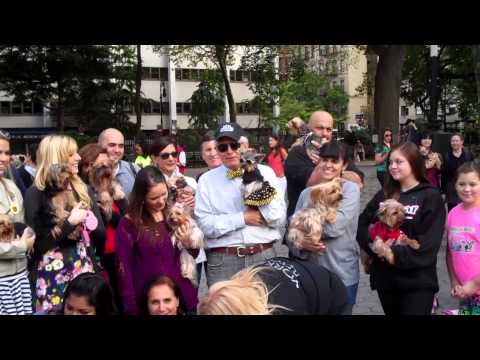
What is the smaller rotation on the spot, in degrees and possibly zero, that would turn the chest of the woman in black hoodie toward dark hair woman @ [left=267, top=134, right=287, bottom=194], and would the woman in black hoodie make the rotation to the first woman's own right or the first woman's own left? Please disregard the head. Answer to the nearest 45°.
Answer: approximately 135° to the first woman's own right

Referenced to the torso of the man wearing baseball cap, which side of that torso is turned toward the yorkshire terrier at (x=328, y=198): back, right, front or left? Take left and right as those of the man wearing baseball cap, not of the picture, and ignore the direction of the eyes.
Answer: left

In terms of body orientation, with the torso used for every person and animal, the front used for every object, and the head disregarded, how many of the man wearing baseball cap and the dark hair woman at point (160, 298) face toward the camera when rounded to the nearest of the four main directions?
2

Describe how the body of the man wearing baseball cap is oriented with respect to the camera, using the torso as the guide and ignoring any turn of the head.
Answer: toward the camera

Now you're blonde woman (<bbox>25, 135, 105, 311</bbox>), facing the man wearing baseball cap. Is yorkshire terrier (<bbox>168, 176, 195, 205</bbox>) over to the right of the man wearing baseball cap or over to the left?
left

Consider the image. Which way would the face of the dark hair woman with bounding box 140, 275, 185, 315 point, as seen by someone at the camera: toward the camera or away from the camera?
toward the camera

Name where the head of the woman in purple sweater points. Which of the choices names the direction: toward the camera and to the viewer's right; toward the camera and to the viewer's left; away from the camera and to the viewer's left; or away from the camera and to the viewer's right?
toward the camera and to the viewer's right

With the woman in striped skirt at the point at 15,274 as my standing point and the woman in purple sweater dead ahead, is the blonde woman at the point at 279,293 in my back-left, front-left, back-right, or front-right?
front-right

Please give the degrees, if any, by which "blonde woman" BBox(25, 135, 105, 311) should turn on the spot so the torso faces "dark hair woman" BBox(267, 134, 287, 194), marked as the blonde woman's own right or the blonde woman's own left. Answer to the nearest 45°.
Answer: approximately 90° to the blonde woman's own left

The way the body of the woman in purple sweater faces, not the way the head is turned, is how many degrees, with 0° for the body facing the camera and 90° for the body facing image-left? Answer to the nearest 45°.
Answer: approximately 315°

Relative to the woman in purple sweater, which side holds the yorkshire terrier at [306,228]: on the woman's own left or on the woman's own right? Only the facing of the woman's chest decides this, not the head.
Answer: on the woman's own left

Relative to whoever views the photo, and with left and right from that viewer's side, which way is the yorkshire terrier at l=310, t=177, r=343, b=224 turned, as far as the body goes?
facing the viewer and to the right of the viewer

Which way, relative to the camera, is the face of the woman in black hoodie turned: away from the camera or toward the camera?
toward the camera

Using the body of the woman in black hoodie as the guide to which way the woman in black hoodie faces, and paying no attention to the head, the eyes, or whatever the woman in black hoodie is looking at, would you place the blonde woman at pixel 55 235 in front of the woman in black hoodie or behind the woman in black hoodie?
in front

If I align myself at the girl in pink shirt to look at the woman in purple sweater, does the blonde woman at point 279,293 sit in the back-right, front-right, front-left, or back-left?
front-left
